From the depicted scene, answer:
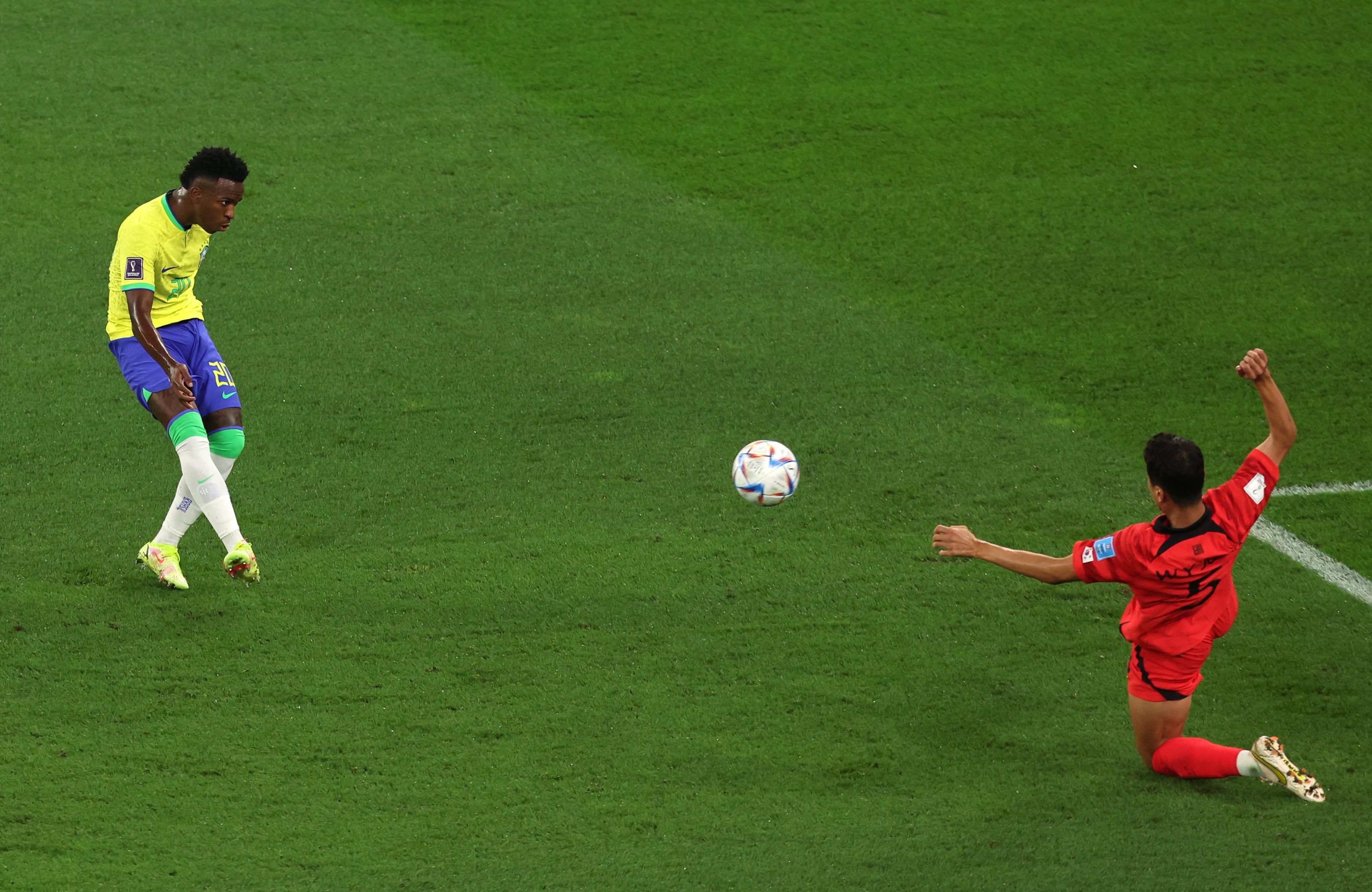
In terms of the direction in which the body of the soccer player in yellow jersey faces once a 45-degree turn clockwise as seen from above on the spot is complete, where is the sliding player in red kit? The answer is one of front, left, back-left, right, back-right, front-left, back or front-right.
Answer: front-left

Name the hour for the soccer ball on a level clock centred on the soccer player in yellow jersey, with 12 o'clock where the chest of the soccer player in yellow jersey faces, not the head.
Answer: The soccer ball is roughly at 11 o'clock from the soccer player in yellow jersey.

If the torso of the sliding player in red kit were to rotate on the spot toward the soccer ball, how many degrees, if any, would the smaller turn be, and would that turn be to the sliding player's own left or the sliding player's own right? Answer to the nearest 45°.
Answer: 0° — they already face it

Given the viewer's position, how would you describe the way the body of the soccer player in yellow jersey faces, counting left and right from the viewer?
facing the viewer and to the right of the viewer

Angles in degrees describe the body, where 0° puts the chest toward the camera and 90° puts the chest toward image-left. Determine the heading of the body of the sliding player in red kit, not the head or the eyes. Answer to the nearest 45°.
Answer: approximately 135°

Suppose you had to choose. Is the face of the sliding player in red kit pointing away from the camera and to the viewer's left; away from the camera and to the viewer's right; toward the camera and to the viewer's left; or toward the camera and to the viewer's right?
away from the camera and to the viewer's left
